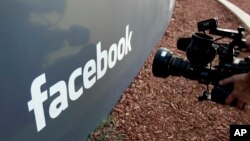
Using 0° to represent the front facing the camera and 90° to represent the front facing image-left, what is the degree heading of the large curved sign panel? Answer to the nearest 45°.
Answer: approximately 315°

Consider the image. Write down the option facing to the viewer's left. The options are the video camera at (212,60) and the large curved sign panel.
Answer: the video camera

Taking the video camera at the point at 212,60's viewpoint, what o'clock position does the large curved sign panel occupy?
The large curved sign panel is roughly at 12 o'clock from the video camera.

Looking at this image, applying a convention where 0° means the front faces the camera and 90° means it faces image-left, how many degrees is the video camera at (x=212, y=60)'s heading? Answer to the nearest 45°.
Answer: approximately 90°

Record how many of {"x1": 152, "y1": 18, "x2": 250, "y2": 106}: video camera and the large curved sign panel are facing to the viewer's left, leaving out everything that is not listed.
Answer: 1
